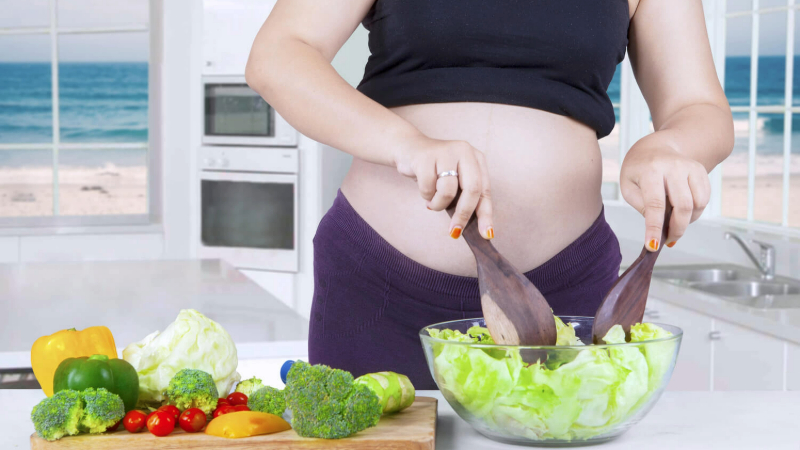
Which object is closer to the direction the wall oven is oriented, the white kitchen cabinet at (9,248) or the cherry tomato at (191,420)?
the cherry tomato

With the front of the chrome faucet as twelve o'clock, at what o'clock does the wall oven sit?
The wall oven is roughly at 12 o'clock from the chrome faucet.

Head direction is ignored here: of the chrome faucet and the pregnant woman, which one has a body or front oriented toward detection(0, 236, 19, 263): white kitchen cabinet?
the chrome faucet

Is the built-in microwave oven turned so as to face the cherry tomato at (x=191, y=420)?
yes

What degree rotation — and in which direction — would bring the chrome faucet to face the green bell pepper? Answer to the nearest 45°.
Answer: approximately 90° to its left

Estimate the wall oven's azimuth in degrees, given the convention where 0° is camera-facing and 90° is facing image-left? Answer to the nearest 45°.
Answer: approximately 0°
